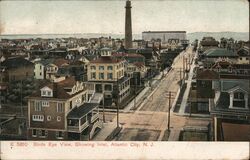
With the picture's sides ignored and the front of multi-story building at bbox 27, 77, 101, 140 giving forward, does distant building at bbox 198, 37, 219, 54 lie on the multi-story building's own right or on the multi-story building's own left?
on the multi-story building's own left

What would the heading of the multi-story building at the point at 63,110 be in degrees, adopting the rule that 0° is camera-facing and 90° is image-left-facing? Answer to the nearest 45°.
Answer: approximately 315°

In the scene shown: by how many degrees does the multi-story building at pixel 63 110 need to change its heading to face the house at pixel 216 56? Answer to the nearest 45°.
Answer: approximately 45° to its left

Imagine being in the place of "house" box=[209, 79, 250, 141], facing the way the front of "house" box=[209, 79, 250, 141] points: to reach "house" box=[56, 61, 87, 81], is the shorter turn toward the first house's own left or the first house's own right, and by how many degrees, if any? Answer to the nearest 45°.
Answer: approximately 90° to the first house's own right

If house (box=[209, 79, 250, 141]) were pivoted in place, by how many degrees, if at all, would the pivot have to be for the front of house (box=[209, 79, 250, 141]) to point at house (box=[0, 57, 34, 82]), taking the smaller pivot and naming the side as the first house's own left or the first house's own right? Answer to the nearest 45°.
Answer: approximately 90° to the first house's own right
